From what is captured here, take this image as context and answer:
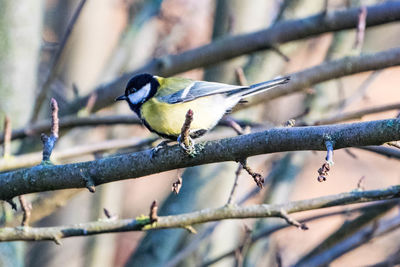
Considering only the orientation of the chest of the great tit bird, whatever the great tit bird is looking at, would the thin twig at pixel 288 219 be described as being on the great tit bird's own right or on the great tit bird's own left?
on the great tit bird's own left

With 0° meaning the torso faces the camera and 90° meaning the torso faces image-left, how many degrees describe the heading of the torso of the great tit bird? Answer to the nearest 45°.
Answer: approximately 90°

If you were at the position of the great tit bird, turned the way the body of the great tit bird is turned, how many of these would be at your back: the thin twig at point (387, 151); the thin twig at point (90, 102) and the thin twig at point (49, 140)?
1

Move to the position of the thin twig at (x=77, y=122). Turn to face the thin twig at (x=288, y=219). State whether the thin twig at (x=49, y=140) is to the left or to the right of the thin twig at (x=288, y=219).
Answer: right

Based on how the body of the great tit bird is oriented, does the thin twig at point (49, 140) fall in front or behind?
in front

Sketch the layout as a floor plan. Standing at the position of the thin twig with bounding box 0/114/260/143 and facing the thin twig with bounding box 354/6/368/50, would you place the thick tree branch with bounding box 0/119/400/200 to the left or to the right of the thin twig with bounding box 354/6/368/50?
right

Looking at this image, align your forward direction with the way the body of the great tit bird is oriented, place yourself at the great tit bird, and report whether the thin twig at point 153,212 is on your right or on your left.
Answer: on your left

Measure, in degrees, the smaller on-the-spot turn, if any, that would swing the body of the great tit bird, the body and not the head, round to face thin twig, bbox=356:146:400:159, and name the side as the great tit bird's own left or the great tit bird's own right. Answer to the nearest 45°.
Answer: approximately 180°
